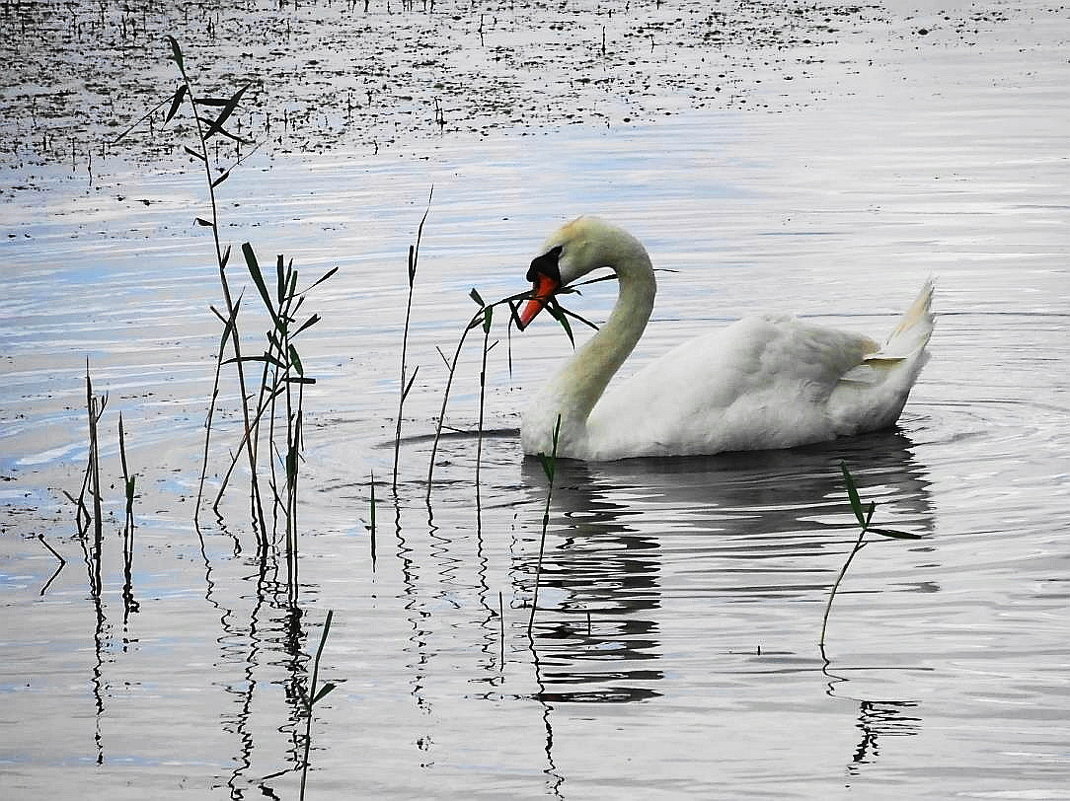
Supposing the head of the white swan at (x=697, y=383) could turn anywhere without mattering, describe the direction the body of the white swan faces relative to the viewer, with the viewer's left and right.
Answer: facing to the left of the viewer
